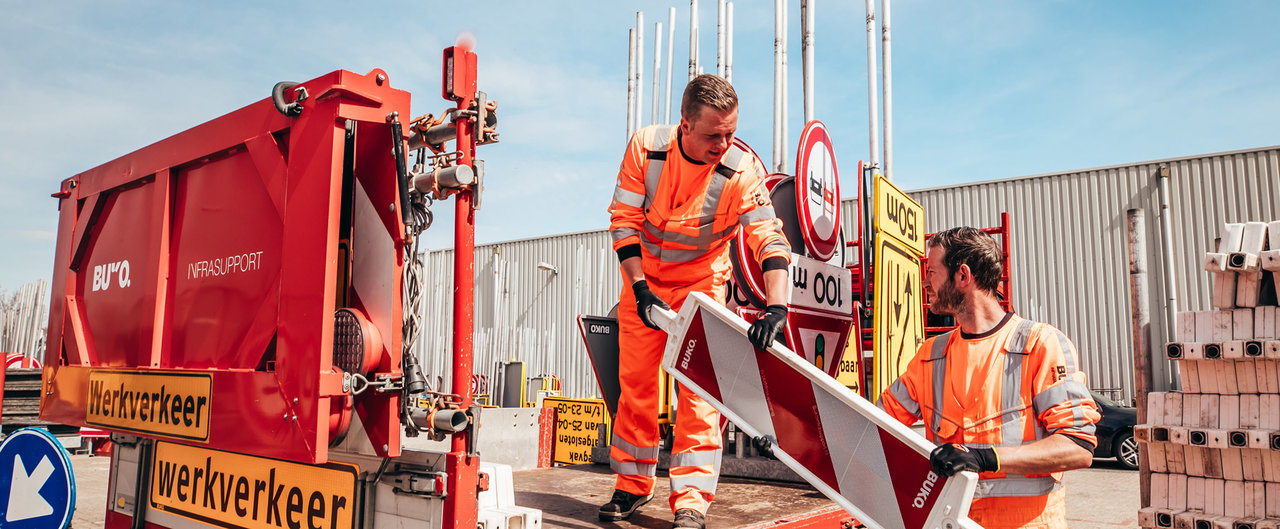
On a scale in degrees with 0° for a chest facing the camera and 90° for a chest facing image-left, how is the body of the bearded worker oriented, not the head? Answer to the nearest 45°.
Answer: approximately 45°

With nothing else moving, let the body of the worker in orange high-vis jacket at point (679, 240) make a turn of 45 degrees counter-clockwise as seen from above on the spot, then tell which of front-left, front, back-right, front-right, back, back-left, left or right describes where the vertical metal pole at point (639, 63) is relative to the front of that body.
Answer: back-left

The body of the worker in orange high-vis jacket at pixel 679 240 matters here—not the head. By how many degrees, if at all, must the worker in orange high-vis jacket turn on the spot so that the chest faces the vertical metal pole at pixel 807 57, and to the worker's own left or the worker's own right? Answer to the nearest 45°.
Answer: approximately 180°

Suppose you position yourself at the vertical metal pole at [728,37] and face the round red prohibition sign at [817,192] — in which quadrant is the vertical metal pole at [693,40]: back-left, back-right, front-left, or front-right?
back-right

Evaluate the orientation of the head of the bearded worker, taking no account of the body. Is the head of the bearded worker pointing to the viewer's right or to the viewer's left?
to the viewer's left

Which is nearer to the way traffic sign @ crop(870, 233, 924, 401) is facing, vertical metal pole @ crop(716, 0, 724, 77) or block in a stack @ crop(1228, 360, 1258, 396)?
the block in a stack

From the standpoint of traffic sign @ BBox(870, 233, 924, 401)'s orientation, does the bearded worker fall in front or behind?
in front

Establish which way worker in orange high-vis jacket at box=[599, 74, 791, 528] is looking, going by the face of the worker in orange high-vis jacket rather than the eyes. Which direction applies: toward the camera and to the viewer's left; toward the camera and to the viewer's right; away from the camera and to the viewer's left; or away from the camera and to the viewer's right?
toward the camera and to the viewer's right

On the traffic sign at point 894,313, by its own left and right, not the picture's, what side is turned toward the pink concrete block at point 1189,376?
left

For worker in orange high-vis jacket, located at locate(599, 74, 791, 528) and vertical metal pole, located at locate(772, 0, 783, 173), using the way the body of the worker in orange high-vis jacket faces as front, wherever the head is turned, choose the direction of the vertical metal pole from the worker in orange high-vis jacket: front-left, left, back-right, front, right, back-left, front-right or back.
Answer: back

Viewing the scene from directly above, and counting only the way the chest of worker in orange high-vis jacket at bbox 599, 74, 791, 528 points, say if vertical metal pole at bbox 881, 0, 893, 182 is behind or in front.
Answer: behind
